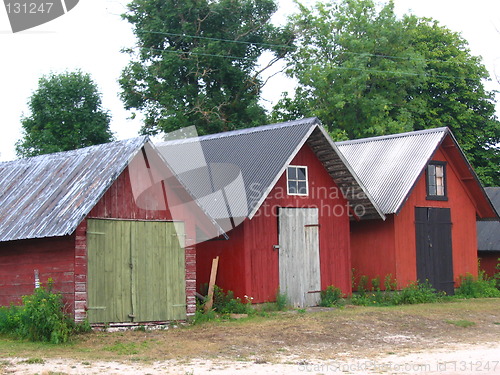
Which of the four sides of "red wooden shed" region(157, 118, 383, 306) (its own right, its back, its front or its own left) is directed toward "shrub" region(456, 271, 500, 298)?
left

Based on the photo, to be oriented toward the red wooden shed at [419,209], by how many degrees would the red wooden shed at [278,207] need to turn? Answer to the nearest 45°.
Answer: approximately 90° to its left

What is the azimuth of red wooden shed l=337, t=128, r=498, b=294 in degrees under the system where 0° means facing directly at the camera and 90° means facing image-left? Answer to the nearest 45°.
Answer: approximately 315°

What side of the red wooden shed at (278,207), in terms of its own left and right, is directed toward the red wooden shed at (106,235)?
right

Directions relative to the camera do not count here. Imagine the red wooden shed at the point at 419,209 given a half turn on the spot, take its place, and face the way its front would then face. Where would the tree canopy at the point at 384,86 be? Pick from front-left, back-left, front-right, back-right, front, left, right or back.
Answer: front-right

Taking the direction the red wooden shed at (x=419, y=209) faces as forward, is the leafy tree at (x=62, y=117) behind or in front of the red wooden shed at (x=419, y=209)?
behind

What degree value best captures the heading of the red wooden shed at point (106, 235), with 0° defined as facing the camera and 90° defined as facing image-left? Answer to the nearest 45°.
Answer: approximately 315°

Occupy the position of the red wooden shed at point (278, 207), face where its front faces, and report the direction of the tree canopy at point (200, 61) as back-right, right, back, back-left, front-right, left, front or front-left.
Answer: back-left

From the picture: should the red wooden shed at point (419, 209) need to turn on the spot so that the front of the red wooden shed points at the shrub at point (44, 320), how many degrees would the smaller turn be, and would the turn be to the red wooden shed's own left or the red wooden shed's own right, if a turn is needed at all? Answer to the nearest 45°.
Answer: approximately 90° to the red wooden shed's own right

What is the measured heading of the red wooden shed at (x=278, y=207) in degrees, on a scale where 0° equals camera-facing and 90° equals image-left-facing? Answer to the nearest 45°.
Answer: approximately 315°
